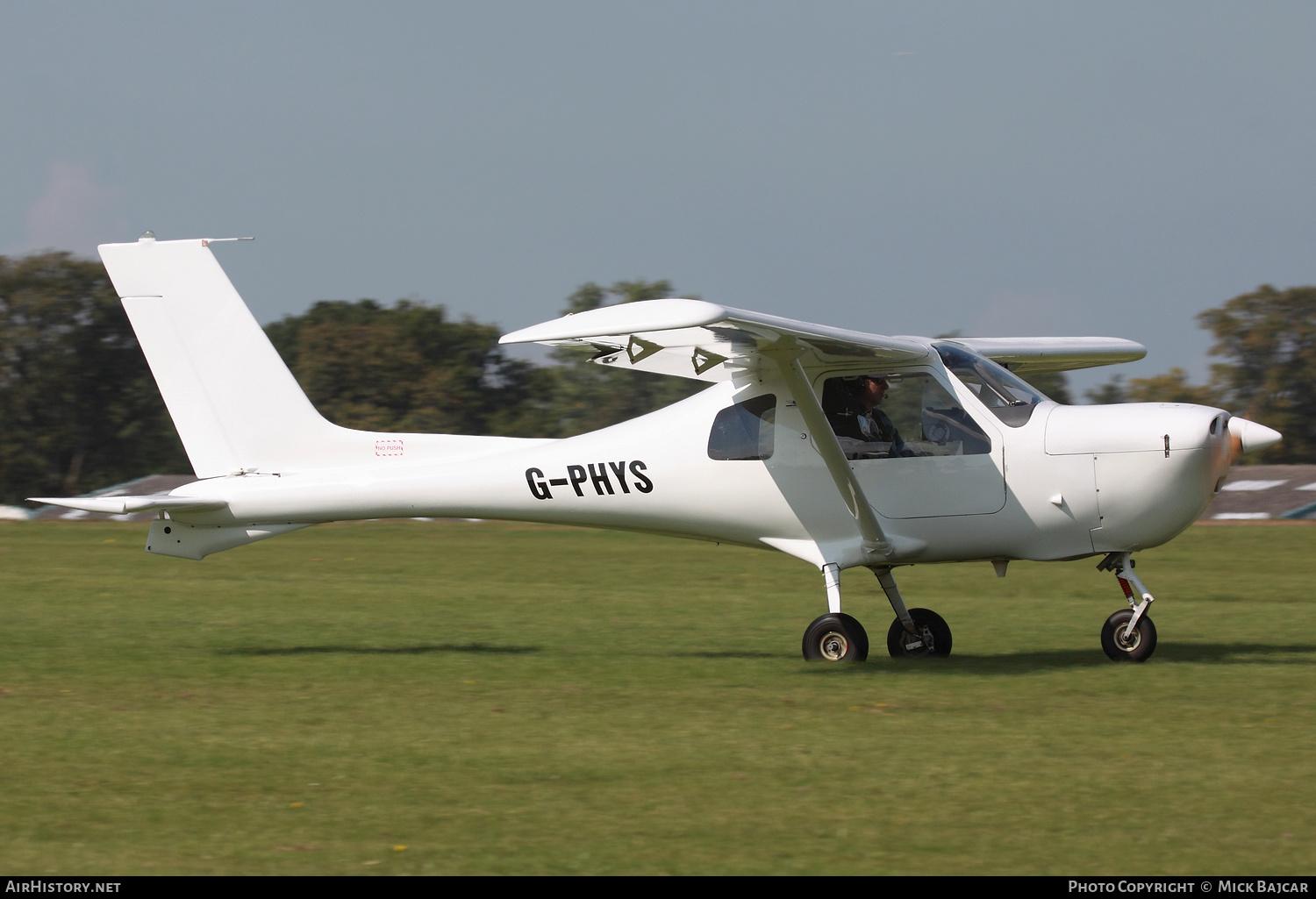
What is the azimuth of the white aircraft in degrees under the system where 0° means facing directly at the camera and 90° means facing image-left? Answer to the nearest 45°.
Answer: approximately 270°

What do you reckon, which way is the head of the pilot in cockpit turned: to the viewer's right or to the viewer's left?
to the viewer's right
